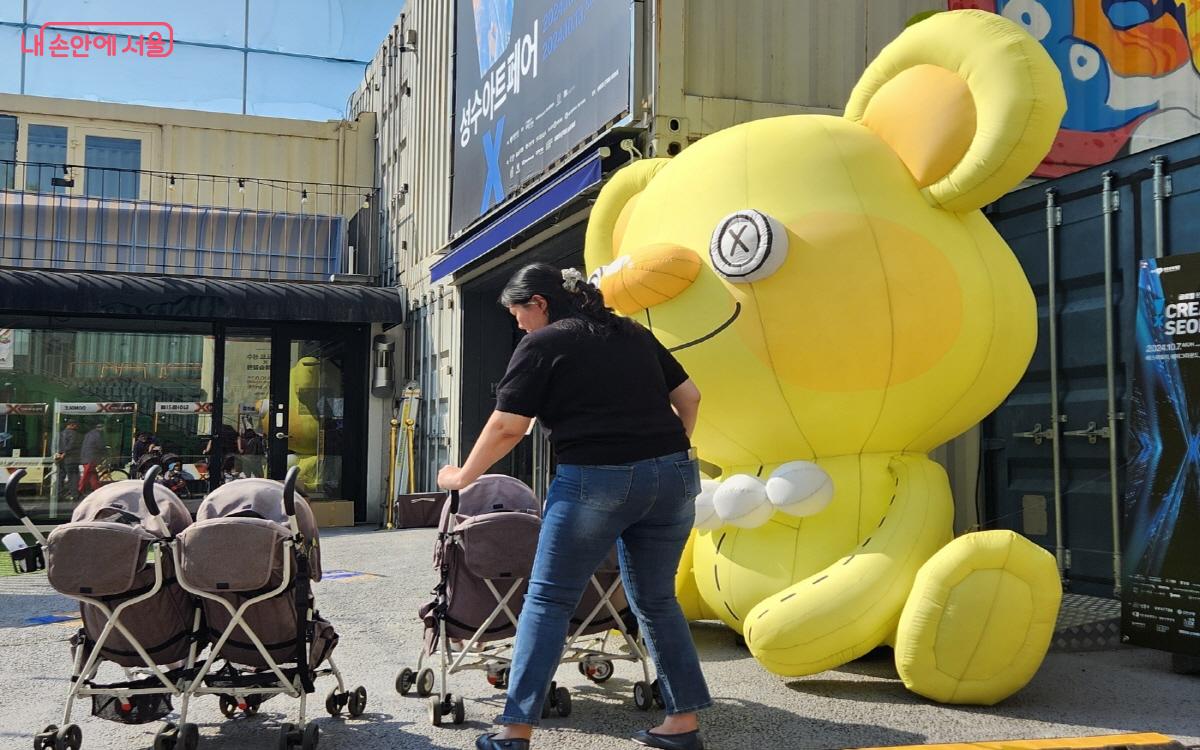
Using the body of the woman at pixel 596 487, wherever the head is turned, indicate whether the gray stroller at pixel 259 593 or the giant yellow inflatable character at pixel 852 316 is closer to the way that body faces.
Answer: the gray stroller

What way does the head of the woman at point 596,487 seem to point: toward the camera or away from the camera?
away from the camera

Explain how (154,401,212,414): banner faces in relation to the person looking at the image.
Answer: facing the viewer

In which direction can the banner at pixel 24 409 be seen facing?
toward the camera

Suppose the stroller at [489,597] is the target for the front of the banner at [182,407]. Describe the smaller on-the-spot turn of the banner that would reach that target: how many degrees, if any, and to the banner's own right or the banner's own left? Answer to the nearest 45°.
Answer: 0° — it already faces it

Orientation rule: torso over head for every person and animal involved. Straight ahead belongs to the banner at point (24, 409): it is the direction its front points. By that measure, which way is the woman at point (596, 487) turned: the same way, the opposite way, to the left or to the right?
the opposite way

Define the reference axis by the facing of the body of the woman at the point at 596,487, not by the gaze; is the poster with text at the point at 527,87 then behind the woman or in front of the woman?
in front

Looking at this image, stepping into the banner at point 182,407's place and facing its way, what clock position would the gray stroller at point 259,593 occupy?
The gray stroller is roughly at 12 o'clock from the banner.

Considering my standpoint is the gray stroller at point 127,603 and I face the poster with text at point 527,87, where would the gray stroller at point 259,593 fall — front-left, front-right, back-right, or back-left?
front-right

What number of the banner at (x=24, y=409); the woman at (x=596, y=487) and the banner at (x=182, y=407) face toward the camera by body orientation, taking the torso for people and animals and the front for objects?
2

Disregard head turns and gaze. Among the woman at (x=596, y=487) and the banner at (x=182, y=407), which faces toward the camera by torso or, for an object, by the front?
the banner

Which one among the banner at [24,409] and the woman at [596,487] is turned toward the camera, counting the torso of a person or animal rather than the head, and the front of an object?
the banner

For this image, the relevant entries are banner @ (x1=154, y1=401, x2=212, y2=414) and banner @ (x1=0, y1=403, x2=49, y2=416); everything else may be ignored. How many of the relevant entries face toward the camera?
2

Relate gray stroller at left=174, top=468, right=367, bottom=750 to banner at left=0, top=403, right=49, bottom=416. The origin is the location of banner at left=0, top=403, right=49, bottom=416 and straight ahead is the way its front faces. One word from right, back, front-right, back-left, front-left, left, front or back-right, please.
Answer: front

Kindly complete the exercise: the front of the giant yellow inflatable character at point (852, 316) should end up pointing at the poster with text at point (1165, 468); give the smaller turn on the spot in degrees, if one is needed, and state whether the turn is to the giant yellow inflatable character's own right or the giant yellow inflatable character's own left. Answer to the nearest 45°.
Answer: approximately 135° to the giant yellow inflatable character's own left

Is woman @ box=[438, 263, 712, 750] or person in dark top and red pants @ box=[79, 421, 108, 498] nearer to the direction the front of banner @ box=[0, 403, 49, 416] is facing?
the woman

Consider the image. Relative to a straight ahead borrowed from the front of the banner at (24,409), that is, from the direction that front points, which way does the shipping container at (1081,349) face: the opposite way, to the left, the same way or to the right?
to the right

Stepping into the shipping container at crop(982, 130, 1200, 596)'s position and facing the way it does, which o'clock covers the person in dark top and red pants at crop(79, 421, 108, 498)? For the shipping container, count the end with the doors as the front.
The person in dark top and red pants is roughly at 2 o'clock from the shipping container.

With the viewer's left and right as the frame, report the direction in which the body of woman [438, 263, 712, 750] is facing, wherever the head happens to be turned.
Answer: facing away from the viewer and to the left of the viewer

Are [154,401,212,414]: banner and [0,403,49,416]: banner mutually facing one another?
no

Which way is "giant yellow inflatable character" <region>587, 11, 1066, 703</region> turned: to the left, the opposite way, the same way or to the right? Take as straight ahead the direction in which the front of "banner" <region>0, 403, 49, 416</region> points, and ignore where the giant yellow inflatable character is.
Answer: to the right
